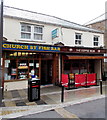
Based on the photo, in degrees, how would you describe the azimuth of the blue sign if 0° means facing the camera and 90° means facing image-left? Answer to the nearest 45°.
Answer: approximately 45°

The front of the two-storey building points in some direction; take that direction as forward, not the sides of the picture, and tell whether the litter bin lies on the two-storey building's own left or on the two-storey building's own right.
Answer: on the two-storey building's own right

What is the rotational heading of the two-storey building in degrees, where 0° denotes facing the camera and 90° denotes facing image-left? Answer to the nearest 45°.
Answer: approximately 315°

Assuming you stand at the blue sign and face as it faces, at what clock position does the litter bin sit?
The litter bin is roughly at 11 o'clock from the blue sign.
